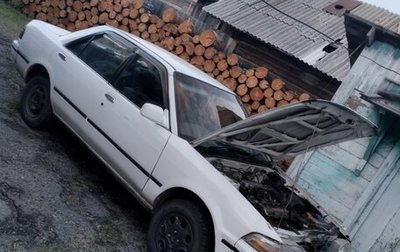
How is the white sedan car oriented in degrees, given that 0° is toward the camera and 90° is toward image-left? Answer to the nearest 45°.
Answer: approximately 315°

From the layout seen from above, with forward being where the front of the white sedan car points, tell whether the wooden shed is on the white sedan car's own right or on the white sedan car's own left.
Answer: on the white sedan car's own left
